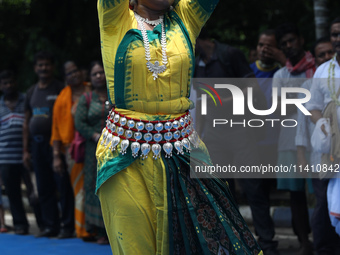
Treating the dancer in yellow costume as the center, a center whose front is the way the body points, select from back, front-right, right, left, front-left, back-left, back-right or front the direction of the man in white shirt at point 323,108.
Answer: back-left

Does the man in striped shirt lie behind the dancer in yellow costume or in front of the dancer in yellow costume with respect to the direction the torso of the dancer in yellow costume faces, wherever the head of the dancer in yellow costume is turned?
behind

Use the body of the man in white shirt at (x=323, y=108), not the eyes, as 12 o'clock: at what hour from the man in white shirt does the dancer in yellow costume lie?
The dancer in yellow costume is roughly at 1 o'clock from the man in white shirt.

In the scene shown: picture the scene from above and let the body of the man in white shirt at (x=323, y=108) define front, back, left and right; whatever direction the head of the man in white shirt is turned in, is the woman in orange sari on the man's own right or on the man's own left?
on the man's own right

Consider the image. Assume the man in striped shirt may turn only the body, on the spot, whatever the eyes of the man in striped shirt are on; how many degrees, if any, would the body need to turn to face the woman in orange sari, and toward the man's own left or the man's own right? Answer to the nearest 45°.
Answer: approximately 45° to the man's own left

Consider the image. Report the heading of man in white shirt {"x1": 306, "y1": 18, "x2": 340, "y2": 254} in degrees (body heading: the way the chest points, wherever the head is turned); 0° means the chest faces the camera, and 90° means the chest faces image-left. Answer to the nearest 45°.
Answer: approximately 0°
